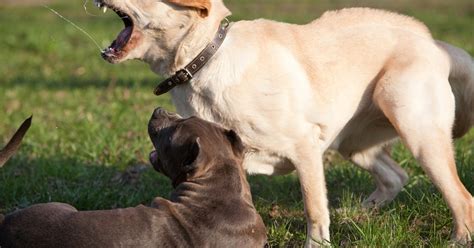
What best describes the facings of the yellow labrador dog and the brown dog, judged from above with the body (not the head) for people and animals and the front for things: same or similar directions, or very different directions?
very different directions

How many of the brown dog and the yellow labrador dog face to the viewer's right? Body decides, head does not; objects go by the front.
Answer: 1

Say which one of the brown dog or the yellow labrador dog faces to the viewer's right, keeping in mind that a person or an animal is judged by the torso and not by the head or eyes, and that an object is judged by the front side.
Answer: the brown dog

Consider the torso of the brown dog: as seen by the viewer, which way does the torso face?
to the viewer's right

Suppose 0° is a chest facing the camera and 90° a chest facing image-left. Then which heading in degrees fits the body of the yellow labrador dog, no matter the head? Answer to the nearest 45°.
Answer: approximately 90°

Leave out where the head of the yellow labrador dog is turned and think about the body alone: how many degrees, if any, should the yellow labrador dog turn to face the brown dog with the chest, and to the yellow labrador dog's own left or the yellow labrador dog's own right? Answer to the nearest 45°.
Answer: approximately 45° to the yellow labrador dog's own left

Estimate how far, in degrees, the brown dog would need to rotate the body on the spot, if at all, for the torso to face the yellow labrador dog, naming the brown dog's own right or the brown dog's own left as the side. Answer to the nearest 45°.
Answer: approximately 45° to the brown dog's own left
